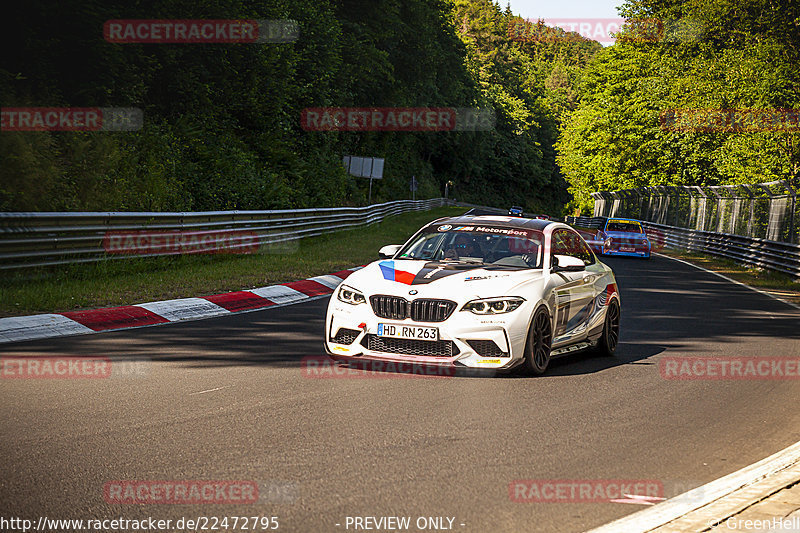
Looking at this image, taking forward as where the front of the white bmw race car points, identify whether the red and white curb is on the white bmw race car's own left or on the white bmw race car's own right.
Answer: on the white bmw race car's own right

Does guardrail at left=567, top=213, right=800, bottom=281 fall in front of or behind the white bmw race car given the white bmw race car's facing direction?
behind

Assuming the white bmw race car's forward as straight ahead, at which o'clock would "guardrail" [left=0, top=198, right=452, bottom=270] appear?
The guardrail is roughly at 3 o'clock from the white bmw race car.

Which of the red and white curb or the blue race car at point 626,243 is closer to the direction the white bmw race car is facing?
the red and white curb

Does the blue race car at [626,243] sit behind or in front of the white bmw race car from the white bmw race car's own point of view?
behind

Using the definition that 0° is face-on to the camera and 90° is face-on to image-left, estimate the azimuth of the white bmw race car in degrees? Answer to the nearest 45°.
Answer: approximately 45°
